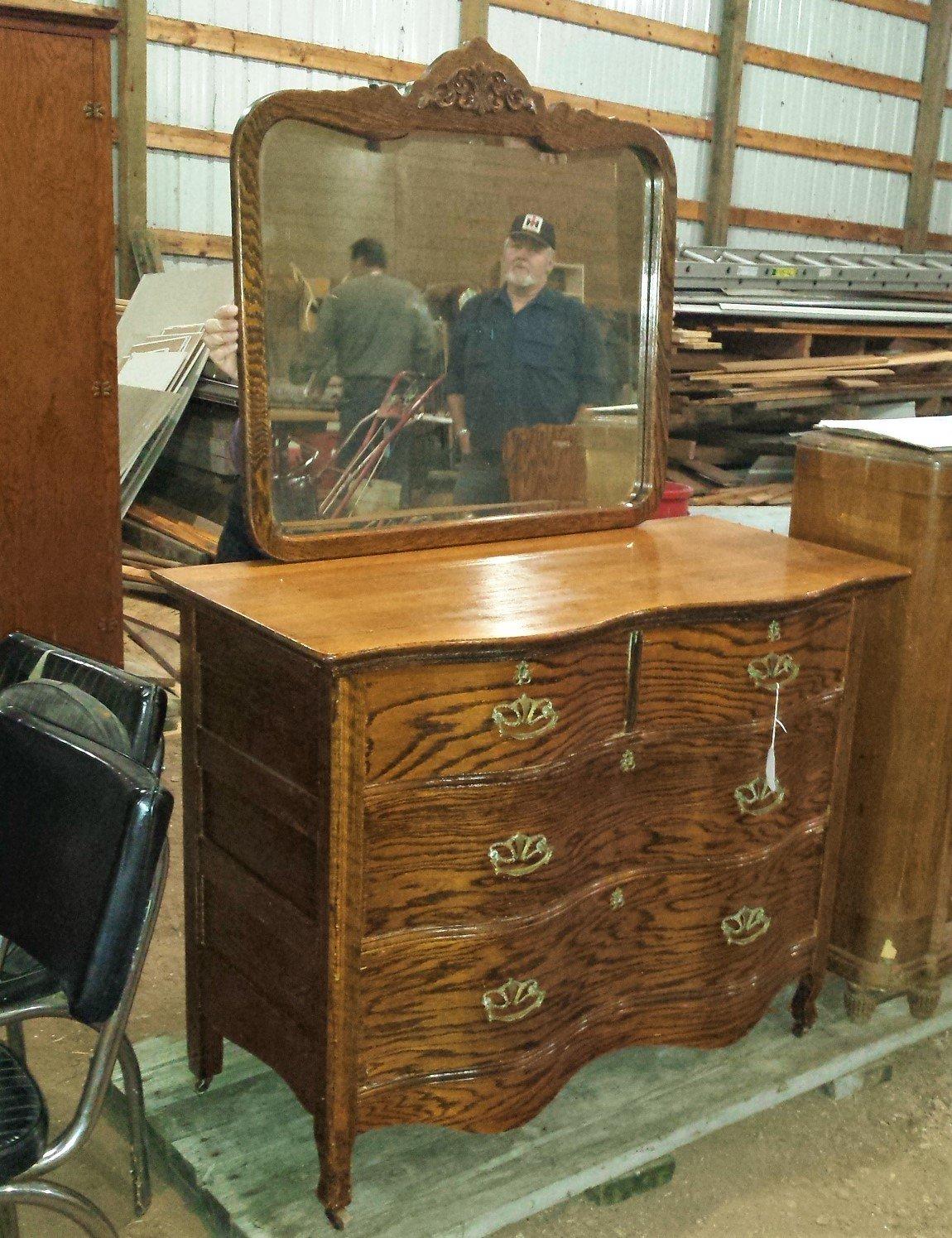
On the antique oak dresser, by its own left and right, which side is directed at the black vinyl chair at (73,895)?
right

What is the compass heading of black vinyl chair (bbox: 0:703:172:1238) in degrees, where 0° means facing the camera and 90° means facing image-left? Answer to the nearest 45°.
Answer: approximately 45°

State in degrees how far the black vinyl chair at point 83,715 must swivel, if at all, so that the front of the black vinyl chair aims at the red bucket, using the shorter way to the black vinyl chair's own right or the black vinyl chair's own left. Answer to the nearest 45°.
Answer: approximately 180°

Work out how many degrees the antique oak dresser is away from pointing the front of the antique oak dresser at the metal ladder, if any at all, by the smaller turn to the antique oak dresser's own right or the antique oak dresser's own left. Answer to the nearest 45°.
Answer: approximately 135° to the antique oak dresser's own left

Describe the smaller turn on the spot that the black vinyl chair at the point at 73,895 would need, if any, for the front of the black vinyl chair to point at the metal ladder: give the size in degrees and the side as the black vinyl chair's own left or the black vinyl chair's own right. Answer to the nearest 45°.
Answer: approximately 180°

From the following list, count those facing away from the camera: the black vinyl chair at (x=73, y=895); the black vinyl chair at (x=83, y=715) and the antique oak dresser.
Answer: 0

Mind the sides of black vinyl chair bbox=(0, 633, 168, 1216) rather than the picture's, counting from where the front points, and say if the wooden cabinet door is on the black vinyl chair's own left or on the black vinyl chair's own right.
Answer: on the black vinyl chair's own right

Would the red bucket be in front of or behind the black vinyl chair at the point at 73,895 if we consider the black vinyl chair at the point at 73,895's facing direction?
behind

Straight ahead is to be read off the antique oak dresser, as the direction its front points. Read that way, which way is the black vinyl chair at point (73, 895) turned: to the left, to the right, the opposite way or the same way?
to the right

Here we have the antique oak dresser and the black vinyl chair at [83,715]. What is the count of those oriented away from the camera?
0

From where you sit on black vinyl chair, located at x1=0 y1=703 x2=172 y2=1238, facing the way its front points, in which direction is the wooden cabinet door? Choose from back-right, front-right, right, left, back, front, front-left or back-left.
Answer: back-right

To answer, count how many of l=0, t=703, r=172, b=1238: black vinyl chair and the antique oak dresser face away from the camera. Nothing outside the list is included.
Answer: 0
